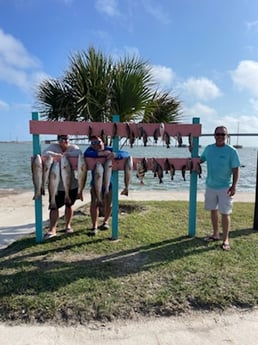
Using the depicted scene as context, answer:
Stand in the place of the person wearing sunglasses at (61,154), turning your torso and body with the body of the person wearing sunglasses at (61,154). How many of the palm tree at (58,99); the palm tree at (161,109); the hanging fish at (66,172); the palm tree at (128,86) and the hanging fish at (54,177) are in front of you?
2

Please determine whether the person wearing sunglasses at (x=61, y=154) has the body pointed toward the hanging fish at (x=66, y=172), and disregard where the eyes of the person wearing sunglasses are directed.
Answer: yes

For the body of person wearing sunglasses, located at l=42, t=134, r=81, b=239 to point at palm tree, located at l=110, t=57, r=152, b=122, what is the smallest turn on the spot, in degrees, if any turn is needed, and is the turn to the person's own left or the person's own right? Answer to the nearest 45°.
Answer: approximately 135° to the person's own left

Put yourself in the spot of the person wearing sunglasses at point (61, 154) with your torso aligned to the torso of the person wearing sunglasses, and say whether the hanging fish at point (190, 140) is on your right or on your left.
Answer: on your left

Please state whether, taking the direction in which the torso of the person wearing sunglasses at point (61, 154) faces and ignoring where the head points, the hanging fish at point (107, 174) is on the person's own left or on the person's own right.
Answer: on the person's own left

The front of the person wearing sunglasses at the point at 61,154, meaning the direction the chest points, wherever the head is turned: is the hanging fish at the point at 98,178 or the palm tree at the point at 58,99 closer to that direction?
the hanging fish

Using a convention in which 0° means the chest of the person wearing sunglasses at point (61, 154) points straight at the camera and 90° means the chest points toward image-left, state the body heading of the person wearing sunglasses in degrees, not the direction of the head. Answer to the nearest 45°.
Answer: approximately 0°

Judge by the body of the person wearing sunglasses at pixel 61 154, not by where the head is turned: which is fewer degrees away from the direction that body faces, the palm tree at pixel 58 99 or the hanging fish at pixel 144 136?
the hanging fish

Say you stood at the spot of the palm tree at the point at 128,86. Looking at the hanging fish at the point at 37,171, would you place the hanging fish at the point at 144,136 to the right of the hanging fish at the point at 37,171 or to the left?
left

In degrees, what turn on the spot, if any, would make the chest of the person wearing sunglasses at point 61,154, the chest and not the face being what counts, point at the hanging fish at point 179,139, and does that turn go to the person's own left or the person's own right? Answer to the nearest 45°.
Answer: approximately 90° to the person's own left

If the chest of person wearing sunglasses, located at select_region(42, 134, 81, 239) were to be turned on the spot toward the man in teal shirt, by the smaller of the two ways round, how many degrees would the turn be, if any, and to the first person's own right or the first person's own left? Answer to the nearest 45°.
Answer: approximately 90° to the first person's own left

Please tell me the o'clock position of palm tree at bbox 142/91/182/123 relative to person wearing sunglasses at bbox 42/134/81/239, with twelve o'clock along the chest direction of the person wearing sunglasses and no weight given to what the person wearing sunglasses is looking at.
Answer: The palm tree is roughly at 8 o'clock from the person wearing sunglasses.

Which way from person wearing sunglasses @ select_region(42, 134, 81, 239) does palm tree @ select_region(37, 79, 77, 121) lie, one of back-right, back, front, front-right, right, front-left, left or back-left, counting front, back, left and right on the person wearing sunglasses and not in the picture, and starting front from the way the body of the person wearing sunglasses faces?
back
